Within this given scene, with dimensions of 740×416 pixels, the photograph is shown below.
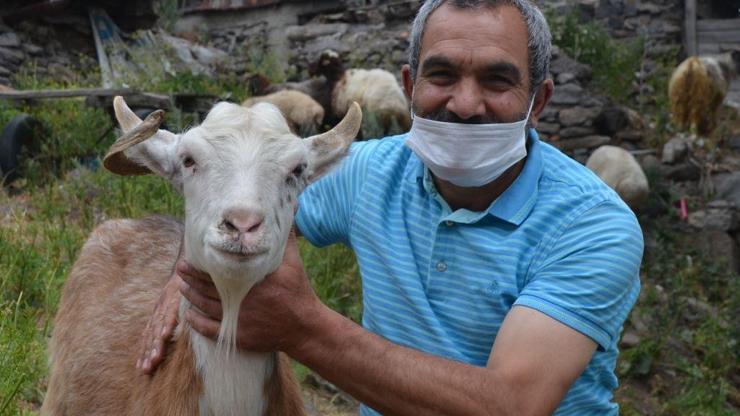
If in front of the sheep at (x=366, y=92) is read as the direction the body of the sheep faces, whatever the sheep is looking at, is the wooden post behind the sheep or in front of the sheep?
behind

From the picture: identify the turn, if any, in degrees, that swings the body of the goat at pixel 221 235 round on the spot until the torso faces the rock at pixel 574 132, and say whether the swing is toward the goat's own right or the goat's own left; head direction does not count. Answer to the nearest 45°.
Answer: approximately 90° to the goat's own left

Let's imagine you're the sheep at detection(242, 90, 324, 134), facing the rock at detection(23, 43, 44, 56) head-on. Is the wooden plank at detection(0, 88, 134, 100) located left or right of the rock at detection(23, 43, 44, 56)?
left

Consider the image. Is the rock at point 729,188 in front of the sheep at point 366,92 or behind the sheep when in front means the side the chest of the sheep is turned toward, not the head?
behind

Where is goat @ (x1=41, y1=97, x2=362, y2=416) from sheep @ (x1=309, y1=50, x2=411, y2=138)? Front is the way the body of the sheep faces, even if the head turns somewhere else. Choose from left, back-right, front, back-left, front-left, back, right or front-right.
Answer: left

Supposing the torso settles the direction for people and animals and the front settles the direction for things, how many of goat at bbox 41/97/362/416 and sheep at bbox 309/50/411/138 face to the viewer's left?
1

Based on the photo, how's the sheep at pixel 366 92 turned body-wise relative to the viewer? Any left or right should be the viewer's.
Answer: facing to the left of the viewer

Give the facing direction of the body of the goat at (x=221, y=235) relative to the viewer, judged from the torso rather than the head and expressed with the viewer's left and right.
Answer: facing the viewer and to the right of the viewer

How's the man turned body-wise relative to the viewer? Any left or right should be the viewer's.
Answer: facing the viewer and to the left of the viewer

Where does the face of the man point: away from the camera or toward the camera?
toward the camera
